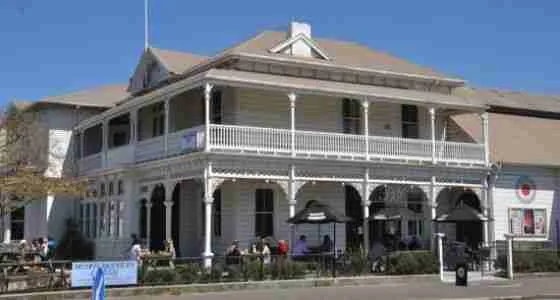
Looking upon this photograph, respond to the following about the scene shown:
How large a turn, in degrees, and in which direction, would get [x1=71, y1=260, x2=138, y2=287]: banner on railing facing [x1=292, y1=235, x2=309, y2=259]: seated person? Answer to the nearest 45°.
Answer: approximately 135° to its left

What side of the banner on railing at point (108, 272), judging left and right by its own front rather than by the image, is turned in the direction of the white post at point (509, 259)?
left

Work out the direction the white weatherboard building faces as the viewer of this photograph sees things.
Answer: facing the viewer and to the right of the viewer

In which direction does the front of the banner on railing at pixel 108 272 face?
toward the camera

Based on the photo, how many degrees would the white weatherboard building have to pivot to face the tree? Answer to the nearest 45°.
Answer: approximately 135° to its right

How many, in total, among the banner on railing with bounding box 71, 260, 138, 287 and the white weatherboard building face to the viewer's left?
0

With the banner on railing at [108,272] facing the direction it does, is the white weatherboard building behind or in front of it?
behind

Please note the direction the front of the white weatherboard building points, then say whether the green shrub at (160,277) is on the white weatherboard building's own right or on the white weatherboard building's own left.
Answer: on the white weatherboard building's own right

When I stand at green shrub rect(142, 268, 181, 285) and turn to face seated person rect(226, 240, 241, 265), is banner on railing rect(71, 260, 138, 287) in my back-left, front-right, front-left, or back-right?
back-left

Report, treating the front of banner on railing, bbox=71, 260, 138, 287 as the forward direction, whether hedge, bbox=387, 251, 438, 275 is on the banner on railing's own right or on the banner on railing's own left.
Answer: on the banner on railing's own left

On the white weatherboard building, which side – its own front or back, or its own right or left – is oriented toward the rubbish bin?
front
